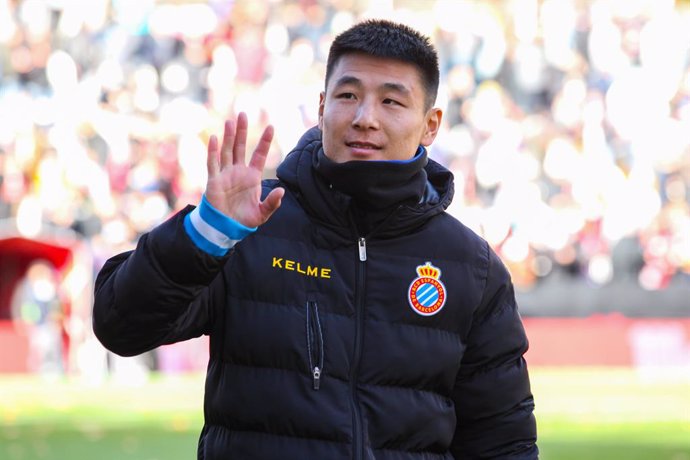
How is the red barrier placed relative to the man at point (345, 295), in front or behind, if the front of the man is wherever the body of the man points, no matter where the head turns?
behind

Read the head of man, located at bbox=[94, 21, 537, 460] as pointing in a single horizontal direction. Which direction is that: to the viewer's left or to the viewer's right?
to the viewer's left

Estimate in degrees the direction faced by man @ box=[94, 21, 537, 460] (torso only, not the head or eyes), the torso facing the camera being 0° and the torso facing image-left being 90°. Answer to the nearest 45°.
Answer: approximately 0°
